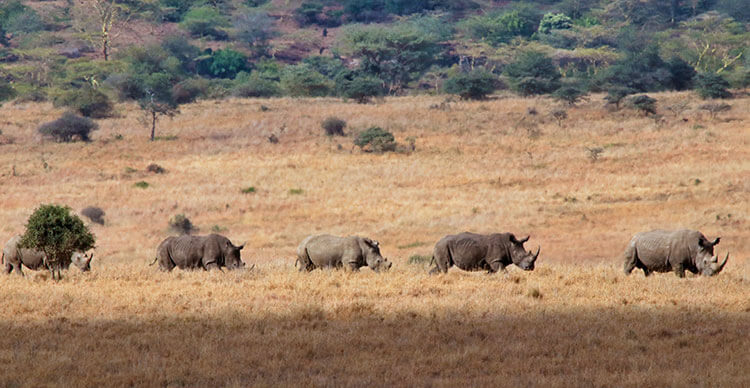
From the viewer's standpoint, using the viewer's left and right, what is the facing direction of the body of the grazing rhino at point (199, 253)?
facing to the right of the viewer

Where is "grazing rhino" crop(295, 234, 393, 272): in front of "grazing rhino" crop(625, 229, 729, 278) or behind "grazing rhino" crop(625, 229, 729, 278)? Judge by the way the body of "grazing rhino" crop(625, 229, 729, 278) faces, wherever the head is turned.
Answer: behind

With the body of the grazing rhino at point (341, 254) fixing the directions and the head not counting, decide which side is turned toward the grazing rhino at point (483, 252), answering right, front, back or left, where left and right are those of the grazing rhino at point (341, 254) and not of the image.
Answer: front

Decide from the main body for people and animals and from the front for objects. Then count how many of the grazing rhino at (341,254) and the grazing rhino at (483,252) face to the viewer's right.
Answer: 2

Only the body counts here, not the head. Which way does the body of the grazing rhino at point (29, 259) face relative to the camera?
to the viewer's right

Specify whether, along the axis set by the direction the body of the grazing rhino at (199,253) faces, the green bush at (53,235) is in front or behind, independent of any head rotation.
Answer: behind

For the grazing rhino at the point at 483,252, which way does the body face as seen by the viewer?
to the viewer's right

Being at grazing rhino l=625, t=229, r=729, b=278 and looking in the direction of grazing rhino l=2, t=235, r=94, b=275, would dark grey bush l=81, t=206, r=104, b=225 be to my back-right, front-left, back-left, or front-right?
front-right

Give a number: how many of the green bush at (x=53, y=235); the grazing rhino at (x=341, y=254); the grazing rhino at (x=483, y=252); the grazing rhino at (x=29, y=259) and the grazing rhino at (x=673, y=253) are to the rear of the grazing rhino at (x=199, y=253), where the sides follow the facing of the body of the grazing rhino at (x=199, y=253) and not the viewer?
2

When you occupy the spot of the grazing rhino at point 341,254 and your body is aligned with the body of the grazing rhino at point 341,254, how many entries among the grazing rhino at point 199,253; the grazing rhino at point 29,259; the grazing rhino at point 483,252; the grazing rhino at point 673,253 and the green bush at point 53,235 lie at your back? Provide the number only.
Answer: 3

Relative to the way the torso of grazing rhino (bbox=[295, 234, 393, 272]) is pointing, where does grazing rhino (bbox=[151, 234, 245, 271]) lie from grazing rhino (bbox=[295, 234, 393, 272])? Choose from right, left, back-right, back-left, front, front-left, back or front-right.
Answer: back

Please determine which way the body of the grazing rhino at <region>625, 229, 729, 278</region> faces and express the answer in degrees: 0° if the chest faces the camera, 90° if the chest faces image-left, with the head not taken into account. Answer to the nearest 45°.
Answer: approximately 270°

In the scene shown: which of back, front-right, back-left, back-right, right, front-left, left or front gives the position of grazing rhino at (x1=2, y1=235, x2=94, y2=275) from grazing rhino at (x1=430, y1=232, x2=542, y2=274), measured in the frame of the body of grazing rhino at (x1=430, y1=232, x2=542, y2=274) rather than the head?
back

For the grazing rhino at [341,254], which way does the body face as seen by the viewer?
to the viewer's right
